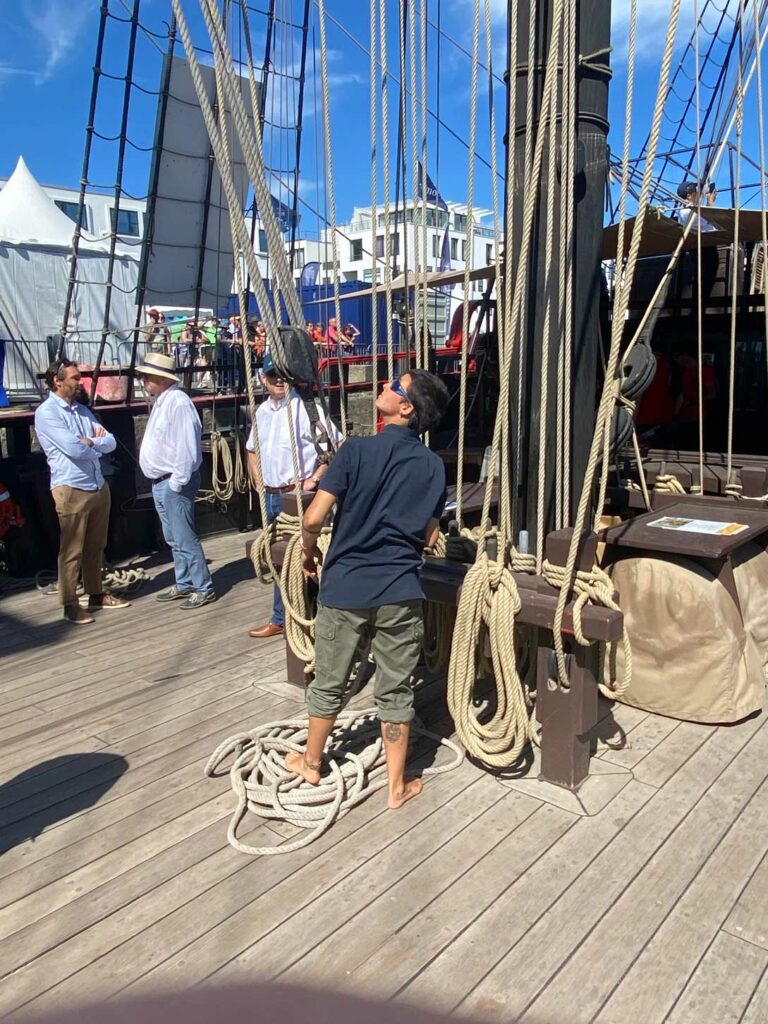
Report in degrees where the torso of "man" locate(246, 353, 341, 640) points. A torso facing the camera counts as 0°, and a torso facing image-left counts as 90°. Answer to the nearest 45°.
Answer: approximately 45°

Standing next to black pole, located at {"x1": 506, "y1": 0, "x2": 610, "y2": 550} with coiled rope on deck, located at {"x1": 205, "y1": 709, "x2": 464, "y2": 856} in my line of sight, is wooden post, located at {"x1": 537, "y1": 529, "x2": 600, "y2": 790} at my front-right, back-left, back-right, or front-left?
front-left

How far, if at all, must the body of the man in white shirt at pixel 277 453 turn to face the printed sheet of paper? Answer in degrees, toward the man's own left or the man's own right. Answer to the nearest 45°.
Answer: approximately 90° to the man's own left

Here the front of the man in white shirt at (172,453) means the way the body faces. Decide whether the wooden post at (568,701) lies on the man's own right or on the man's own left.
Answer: on the man's own left

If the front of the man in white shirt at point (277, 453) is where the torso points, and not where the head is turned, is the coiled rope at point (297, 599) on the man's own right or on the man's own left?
on the man's own left

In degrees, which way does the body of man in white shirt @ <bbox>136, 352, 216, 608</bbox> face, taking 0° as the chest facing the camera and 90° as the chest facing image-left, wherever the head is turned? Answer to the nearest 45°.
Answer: approximately 90°

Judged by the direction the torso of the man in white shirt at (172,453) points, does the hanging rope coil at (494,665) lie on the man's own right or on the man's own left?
on the man's own left

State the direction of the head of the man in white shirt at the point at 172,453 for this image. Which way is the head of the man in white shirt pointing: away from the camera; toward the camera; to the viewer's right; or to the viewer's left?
to the viewer's left

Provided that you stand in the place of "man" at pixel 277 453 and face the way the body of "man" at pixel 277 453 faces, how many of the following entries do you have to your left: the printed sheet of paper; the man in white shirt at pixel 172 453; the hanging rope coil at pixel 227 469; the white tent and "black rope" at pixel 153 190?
1

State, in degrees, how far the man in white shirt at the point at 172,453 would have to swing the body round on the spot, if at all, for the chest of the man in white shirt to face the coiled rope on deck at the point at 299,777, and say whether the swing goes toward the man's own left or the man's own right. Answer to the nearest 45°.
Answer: approximately 90° to the man's own left

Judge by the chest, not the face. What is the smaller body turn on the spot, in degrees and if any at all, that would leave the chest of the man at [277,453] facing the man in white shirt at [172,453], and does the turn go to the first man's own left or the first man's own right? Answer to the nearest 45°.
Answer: approximately 90° to the first man's own right
